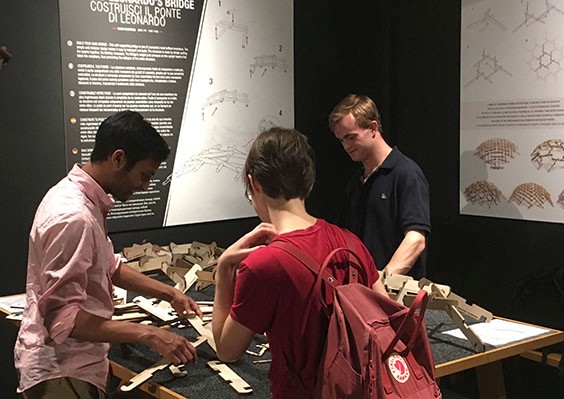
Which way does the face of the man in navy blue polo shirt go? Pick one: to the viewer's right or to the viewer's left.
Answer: to the viewer's left

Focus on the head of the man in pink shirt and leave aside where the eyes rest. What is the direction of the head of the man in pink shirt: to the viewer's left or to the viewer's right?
to the viewer's right

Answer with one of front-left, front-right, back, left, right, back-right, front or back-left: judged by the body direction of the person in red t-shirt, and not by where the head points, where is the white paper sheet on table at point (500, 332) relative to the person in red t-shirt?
right

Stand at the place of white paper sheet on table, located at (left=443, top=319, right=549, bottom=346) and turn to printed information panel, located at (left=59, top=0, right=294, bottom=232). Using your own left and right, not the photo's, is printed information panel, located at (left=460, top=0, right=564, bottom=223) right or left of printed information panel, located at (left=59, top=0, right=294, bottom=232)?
right

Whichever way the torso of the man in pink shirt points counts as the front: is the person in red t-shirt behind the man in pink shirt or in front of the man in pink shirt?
in front

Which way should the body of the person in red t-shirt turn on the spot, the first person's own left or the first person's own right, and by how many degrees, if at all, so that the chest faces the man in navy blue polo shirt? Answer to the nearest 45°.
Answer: approximately 45° to the first person's own right

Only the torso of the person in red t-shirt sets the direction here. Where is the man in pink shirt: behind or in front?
in front

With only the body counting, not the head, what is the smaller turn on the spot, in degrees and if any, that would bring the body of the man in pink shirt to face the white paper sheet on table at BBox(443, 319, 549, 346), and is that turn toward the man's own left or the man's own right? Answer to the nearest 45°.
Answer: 0° — they already face it

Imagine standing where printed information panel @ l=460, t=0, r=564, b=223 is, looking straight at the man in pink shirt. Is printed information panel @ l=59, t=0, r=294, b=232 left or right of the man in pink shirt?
right

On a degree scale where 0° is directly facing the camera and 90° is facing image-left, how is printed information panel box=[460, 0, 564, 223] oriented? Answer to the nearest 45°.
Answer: approximately 45°

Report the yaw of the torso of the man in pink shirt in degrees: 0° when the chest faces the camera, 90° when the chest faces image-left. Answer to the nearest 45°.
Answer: approximately 270°

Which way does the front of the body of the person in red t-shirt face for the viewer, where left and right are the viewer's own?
facing away from the viewer and to the left of the viewer

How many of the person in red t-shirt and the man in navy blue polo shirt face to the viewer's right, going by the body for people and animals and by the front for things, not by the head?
0

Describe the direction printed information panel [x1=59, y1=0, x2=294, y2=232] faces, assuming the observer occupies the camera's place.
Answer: facing the viewer and to the right of the viewer

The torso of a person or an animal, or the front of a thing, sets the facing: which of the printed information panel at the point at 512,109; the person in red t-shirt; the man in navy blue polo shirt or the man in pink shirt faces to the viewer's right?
the man in pink shirt
